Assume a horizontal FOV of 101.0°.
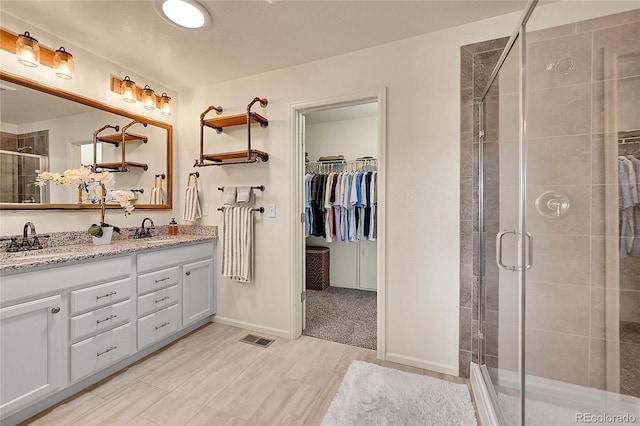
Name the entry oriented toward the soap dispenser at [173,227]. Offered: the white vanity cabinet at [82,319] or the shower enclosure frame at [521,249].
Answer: the shower enclosure frame

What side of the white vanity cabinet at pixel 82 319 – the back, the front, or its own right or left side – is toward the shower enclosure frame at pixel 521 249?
front

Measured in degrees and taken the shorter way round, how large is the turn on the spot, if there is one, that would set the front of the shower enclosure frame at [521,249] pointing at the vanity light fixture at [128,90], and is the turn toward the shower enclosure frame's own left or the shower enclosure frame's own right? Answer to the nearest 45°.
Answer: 0° — it already faces it

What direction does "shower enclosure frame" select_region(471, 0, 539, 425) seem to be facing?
to the viewer's left

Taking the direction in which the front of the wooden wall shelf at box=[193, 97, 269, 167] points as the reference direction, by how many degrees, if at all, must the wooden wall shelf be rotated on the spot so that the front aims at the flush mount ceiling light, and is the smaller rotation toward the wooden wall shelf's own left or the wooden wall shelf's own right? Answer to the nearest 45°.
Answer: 0° — it already faces it

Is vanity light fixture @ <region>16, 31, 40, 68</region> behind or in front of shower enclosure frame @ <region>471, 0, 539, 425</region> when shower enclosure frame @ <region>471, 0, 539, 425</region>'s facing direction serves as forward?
in front

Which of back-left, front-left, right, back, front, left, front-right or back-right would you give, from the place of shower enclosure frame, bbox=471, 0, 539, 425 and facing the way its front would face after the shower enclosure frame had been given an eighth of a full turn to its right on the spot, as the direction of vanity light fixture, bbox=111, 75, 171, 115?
front-left

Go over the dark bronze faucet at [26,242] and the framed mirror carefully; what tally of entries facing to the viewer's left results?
0

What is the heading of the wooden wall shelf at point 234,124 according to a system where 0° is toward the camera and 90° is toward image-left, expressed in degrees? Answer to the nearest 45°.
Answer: approximately 45°

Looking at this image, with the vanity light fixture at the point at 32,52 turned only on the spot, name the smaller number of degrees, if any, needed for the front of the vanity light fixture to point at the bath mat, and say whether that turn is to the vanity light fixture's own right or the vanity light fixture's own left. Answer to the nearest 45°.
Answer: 0° — it already faces it

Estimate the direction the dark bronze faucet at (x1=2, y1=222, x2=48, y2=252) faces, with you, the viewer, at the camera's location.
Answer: facing the viewer and to the right of the viewer

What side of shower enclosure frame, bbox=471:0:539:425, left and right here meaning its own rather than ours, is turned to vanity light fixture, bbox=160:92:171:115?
front
